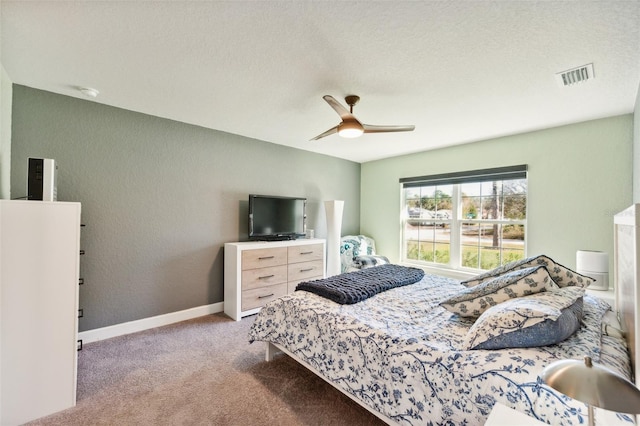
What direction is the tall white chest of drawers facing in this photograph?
to the viewer's right

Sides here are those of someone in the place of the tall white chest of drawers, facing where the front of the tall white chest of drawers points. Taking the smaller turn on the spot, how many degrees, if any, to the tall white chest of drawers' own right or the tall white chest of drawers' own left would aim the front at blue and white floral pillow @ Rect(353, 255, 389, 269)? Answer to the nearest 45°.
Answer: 0° — it already faces it

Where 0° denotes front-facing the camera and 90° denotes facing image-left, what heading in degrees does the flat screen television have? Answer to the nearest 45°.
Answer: approximately 315°

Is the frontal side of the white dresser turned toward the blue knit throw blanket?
yes

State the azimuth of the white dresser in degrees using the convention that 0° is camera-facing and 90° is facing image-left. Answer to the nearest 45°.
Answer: approximately 315°

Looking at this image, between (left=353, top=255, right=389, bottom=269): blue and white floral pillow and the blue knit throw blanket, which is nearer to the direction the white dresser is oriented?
the blue knit throw blanket

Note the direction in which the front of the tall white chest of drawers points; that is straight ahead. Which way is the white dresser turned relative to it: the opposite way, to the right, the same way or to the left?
to the right

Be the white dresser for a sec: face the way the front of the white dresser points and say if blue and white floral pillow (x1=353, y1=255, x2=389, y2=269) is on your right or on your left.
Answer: on your left
